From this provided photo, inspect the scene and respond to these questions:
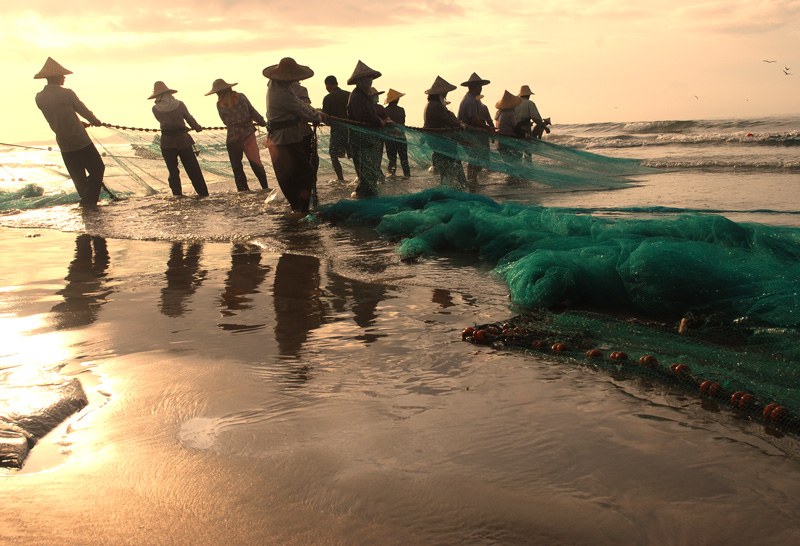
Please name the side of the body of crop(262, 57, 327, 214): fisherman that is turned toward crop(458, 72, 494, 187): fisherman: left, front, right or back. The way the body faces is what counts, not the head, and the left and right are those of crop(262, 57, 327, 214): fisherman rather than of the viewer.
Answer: front

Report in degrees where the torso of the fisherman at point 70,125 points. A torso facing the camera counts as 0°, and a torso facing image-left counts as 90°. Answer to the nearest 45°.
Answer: approximately 225°

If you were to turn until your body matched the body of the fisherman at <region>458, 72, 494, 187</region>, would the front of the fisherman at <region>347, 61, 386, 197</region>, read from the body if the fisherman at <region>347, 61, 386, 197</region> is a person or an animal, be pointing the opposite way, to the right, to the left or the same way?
the same way

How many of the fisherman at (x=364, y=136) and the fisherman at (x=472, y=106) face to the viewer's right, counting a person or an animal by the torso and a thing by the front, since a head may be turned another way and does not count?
2

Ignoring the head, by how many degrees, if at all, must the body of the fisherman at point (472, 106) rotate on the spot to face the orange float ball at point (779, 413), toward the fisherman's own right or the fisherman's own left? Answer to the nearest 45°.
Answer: approximately 90° to the fisherman's own right

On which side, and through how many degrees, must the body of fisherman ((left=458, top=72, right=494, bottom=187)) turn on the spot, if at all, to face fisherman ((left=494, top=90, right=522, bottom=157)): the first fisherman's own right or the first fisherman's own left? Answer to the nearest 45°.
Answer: approximately 45° to the first fisherman's own left

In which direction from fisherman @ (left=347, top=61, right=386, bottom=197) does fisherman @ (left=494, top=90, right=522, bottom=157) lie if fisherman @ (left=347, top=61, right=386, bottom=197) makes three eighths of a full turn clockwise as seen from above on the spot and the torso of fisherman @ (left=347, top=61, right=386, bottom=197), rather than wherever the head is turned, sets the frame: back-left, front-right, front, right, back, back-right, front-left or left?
back

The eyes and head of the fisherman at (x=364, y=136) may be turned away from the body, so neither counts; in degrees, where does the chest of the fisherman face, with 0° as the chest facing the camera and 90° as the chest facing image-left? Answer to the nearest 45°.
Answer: approximately 270°

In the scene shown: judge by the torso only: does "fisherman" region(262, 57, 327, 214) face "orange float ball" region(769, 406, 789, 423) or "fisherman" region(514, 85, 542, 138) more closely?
the fisherman

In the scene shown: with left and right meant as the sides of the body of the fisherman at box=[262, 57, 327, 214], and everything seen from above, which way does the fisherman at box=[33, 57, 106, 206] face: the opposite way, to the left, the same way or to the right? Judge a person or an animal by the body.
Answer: the same way

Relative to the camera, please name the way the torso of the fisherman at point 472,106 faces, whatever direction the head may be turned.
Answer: to the viewer's right

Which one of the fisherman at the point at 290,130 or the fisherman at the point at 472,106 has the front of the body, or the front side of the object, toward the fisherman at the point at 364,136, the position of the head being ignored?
the fisherman at the point at 290,130

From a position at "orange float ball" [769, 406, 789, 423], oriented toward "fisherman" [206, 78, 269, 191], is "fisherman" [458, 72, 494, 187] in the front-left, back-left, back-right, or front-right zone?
front-right

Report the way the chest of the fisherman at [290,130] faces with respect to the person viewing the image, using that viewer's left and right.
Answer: facing away from the viewer and to the right of the viewer
